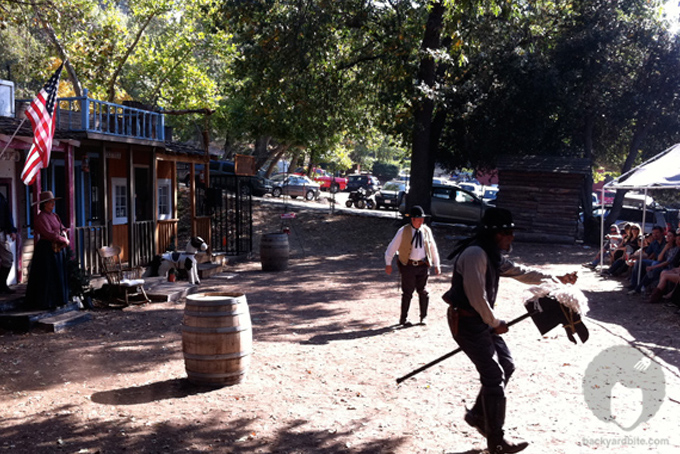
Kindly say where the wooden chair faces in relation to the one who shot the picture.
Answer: facing the viewer and to the right of the viewer

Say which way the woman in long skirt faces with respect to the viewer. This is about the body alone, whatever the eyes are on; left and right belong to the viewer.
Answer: facing to the right of the viewer

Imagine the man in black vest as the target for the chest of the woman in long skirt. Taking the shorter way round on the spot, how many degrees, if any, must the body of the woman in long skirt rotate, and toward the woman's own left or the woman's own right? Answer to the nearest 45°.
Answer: approximately 45° to the woman's own right

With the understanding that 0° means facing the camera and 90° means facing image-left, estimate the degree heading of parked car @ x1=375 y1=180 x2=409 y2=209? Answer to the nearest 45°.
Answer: approximately 45°

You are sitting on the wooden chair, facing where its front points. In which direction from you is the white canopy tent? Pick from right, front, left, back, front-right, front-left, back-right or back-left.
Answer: front-left

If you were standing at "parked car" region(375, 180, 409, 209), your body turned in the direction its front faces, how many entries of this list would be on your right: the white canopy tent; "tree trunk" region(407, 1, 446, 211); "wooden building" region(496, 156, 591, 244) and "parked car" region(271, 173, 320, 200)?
1

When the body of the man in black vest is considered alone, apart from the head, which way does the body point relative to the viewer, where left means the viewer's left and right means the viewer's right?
facing to the right of the viewer

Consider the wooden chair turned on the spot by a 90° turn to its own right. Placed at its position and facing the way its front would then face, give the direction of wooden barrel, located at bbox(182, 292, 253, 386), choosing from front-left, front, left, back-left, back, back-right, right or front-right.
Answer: front-left

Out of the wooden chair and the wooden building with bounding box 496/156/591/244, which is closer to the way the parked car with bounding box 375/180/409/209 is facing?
the wooden chair

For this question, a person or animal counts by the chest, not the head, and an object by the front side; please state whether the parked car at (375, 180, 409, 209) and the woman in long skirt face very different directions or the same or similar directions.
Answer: very different directions

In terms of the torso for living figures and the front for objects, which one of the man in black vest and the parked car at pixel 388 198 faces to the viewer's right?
the man in black vest
